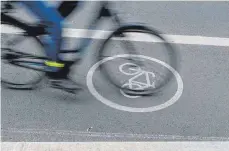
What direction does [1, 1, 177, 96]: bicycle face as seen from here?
to the viewer's right

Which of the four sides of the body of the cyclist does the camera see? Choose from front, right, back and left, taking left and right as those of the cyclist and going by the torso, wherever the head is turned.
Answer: right
